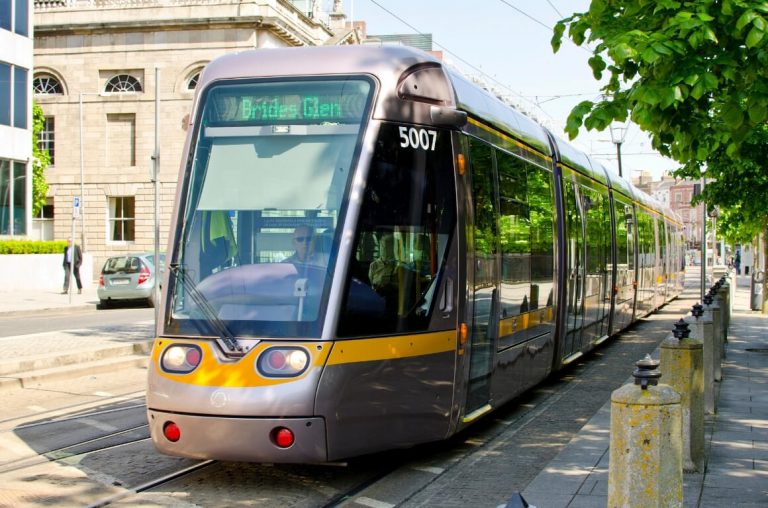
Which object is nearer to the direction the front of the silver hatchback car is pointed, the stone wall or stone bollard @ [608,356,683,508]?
the stone wall

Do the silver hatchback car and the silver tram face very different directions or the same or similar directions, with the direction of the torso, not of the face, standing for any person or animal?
very different directions

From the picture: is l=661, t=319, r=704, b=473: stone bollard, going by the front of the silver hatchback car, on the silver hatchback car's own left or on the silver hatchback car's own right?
on the silver hatchback car's own right

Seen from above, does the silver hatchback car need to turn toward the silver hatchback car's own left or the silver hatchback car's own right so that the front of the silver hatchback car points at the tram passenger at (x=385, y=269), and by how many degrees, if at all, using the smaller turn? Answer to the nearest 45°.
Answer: approximately 135° to the silver hatchback car's own right

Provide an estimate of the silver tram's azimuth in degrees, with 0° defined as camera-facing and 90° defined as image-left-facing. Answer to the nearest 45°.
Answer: approximately 45°

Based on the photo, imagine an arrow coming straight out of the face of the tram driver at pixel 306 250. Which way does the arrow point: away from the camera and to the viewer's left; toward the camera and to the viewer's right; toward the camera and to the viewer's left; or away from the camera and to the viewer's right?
toward the camera and to the viewer's left

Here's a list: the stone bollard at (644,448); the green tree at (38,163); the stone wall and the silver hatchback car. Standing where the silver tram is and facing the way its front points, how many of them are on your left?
1

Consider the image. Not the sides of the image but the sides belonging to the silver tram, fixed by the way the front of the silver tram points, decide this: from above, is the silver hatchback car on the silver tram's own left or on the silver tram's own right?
on the silver tram's own right

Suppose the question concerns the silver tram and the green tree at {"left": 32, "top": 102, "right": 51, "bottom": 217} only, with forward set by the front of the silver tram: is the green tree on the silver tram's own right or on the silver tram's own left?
on the silver tram's own right

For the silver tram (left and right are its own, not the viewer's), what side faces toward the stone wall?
right

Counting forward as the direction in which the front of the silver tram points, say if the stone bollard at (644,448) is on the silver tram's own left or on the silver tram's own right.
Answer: on the silver tram's own left

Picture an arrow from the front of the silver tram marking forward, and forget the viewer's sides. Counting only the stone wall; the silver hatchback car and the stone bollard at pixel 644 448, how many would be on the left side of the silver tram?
1
